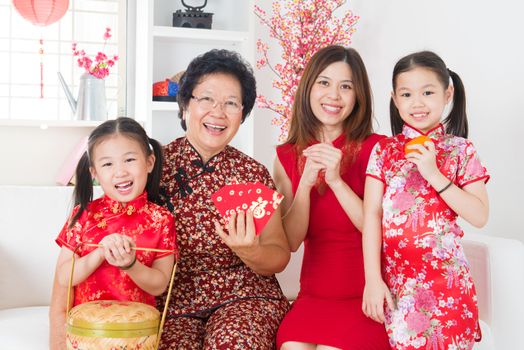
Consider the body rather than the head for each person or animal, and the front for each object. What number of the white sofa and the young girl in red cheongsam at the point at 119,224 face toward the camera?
2

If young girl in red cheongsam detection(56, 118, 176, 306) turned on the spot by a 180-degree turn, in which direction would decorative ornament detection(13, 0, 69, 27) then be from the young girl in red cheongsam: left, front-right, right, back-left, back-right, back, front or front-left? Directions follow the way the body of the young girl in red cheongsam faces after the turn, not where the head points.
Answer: front

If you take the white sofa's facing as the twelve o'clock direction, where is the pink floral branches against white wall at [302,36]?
The pink floral branches against white wall is roughly at 7 o'clock from the white sofa.

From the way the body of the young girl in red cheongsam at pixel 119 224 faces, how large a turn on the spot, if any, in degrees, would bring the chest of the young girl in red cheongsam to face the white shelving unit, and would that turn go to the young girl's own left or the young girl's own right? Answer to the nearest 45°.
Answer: approximately 180°

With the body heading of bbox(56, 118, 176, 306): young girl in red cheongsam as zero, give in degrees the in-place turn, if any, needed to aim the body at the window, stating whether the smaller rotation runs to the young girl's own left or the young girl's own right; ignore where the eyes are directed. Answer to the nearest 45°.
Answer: approximately 180°

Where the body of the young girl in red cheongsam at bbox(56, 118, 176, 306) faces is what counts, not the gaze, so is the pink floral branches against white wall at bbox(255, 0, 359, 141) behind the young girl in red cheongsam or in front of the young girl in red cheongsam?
behind

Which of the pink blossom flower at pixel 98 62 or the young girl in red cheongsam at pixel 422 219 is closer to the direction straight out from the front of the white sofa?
the young girl in red cheongsam

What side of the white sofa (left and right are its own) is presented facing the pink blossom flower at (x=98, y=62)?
back
